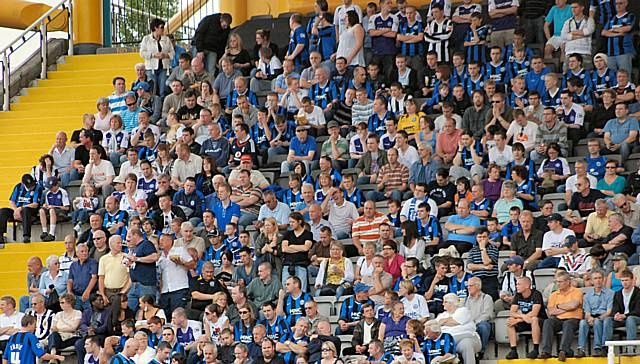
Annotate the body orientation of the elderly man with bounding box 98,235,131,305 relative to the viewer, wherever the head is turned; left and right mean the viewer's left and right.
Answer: facing the viewer and to the right of the viewer

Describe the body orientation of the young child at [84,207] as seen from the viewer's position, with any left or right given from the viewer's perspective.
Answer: facing the viewer and to the left of the viewer

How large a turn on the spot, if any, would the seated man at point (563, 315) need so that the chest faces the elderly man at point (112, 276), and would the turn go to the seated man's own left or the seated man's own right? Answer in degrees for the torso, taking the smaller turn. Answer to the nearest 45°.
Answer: approximately 45° to the seated man's own right

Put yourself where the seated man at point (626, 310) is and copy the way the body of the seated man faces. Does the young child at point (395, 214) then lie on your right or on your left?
on your right

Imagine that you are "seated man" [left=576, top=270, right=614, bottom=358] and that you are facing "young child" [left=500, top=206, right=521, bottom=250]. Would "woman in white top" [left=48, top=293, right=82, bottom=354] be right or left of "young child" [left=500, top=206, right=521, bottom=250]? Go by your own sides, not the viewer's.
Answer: left

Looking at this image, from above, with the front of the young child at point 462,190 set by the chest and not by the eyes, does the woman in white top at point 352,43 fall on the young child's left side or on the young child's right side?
on the young child's right side

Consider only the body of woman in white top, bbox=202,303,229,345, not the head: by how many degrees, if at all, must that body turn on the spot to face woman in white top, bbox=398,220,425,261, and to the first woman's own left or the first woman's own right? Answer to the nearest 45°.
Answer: approximately 135° to the first woman's own left

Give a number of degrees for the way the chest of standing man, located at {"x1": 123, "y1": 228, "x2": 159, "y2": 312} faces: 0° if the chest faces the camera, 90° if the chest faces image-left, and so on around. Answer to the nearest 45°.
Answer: approximately 45°
